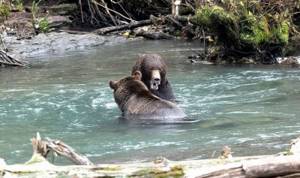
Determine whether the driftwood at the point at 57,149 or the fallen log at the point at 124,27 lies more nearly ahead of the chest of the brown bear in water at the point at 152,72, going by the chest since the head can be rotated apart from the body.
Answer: the driftwood

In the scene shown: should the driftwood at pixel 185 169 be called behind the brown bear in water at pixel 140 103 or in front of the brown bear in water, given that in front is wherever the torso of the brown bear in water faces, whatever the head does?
behind

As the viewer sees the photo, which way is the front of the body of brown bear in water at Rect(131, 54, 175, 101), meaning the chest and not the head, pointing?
toward the camera

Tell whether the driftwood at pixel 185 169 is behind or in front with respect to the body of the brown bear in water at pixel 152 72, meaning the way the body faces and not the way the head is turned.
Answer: in front

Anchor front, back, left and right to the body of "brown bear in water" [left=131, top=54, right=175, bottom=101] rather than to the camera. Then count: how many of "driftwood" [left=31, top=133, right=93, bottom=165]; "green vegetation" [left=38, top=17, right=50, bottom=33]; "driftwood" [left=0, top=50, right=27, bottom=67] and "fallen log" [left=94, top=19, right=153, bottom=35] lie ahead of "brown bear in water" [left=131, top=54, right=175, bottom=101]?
1

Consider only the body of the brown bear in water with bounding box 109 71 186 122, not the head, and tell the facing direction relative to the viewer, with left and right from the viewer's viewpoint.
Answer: facing away from the viewer and to the left of the viewer

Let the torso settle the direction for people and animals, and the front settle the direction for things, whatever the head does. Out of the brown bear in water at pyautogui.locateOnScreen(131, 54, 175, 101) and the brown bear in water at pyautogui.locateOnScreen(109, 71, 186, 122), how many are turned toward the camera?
1

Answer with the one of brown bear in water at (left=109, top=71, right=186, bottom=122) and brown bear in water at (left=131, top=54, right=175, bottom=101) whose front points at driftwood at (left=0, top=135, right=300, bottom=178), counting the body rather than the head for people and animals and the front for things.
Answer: brown bear in water at (left=131, top=54, right=175, bottom=101)

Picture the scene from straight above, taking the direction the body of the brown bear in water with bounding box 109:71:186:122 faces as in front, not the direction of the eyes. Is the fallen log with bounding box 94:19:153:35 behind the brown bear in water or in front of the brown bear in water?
in front

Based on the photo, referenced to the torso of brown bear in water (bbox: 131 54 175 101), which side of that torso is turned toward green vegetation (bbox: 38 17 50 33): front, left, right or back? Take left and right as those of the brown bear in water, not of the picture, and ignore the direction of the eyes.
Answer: back

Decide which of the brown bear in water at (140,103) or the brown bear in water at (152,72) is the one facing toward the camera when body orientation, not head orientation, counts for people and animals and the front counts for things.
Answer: the brown bear in water at (152,72)

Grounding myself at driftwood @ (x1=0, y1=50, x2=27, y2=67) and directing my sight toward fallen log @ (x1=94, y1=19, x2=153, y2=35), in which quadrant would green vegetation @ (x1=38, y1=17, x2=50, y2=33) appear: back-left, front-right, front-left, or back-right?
front-left
